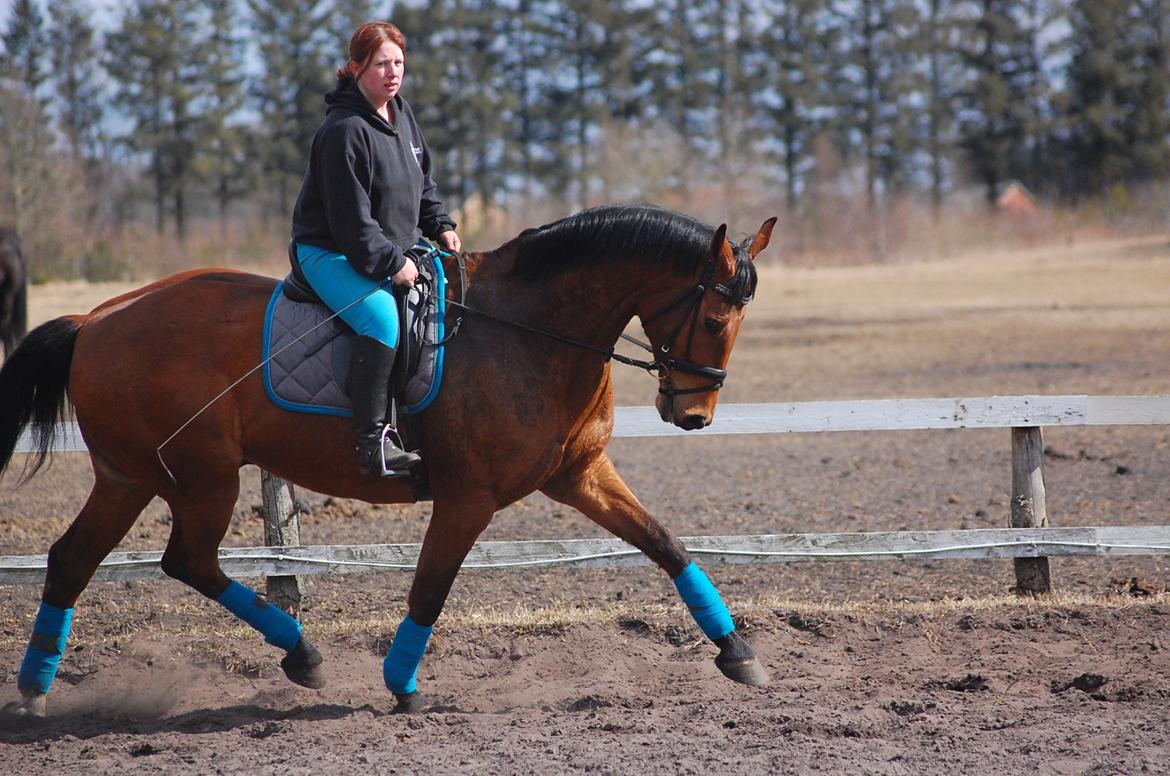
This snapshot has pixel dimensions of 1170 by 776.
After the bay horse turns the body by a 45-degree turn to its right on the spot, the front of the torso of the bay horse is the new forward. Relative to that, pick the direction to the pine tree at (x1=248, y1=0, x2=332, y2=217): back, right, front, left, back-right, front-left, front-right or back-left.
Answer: back-left

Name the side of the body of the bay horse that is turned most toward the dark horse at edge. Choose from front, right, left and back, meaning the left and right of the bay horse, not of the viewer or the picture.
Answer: left

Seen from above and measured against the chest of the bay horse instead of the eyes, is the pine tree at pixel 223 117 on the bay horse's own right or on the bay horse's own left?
on the bay horse's own left

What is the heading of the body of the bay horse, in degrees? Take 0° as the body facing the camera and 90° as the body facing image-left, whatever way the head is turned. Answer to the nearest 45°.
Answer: approximately 270°

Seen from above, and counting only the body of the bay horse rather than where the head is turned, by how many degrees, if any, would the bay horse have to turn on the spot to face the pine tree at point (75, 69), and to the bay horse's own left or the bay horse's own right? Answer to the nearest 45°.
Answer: approximately 90° to the bay horse's own left

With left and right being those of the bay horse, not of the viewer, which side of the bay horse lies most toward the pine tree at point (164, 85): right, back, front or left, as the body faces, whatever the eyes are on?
left

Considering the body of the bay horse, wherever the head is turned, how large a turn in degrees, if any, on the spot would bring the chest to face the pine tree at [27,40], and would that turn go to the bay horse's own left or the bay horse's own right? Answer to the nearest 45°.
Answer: approximately 90° to the bay horse's own left
